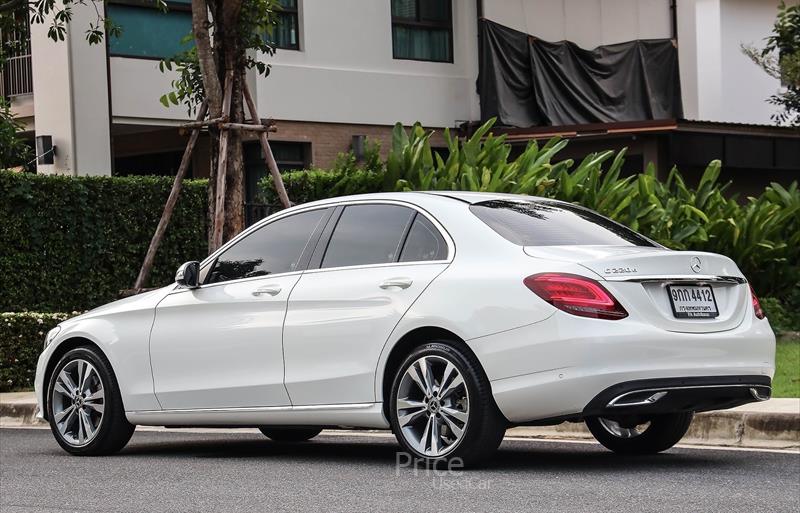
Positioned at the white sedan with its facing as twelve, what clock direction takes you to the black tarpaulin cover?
The black tarpaulin cover is roughly at 2 o'clock from the white sedan.

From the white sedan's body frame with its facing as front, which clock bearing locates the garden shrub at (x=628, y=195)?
The garden shrub is roughly at 2 o'clock from the white sedan.

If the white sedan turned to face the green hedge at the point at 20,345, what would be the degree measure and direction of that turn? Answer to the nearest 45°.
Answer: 0° — it already faces it

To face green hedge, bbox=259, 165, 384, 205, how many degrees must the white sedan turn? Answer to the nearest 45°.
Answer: approximately 45° to its right

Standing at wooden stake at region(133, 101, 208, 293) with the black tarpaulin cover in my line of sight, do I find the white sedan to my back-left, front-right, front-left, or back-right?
back-right

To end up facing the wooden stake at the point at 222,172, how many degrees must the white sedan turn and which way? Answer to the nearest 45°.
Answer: approximately 45° to its right

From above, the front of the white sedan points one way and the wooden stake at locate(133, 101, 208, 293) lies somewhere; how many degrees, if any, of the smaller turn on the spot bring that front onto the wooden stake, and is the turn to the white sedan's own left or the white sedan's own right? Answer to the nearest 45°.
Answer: approximately 45° to the white sedan's own right

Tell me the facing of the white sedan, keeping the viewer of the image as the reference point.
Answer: facing away from the viewer and to the left of the viewer
